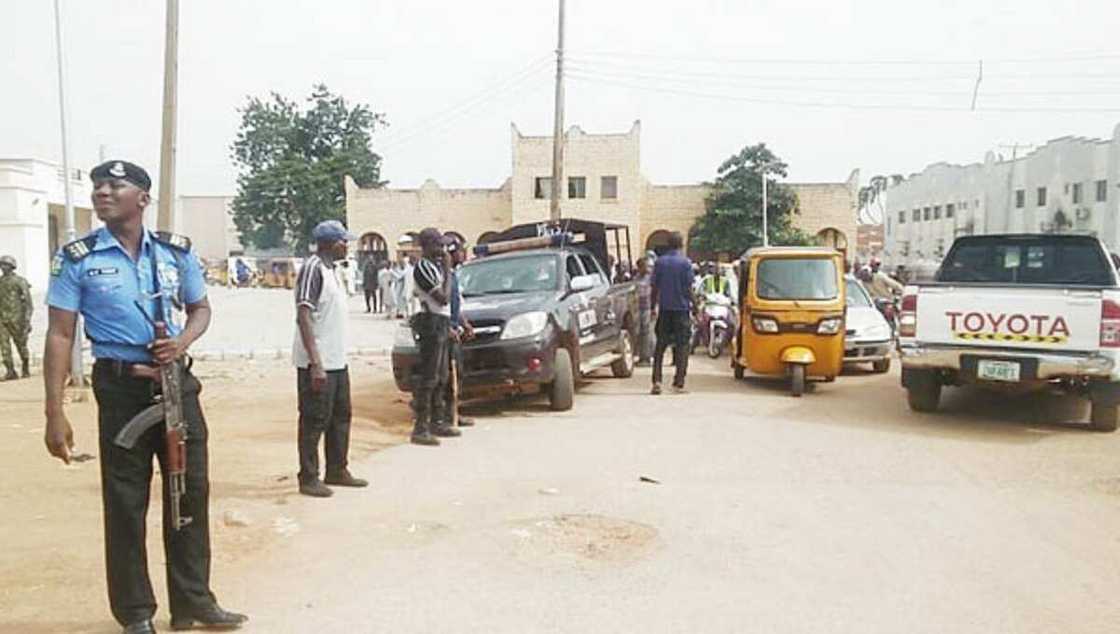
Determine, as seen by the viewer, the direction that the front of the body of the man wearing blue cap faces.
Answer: to the viewer's right

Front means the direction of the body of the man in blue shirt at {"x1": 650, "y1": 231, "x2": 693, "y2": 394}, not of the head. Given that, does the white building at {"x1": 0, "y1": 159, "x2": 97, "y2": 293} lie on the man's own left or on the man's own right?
on the man's own left

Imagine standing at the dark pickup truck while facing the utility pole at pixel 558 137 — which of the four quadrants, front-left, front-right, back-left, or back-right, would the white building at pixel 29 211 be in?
front-left

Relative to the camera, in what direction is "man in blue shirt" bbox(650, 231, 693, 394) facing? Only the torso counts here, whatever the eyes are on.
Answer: away from the camera

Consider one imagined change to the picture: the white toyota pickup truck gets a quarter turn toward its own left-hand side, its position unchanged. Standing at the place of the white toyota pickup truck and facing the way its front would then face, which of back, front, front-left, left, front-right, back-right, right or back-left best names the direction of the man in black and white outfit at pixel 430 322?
front-left

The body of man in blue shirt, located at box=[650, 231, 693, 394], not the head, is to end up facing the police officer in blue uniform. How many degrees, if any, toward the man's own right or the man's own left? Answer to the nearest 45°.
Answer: approximately 180°

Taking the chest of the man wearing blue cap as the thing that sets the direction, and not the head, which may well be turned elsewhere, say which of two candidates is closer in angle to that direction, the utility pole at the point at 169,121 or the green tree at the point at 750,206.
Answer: the green tree

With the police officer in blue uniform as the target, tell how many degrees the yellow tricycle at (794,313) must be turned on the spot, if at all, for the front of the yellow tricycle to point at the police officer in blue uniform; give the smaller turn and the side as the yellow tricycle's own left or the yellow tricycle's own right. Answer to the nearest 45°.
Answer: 0° — it already faces them

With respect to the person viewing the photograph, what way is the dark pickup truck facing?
facing the viewer and to the left of the viewer

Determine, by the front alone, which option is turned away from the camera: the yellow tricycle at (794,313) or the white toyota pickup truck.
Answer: the white toyota pickup truck

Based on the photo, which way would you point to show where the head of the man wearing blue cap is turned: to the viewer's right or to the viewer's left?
to the viewer's right

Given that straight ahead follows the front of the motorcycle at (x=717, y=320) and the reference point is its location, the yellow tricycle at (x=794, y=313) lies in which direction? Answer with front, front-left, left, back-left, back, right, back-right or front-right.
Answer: front

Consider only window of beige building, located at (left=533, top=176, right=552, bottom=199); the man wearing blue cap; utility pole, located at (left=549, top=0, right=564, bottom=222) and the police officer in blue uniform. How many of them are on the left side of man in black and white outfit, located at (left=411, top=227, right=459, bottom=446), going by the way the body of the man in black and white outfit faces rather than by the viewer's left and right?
2

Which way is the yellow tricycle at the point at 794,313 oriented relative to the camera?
toward the camera

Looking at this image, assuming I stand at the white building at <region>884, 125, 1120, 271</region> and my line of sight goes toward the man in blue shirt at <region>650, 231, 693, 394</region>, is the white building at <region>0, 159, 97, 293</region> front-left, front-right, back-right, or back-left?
front-right

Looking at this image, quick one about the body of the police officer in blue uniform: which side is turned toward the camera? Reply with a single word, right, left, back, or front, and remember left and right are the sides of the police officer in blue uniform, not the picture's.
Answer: front

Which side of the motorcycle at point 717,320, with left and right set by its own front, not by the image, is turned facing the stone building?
back

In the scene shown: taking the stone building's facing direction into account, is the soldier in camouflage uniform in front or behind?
in front
